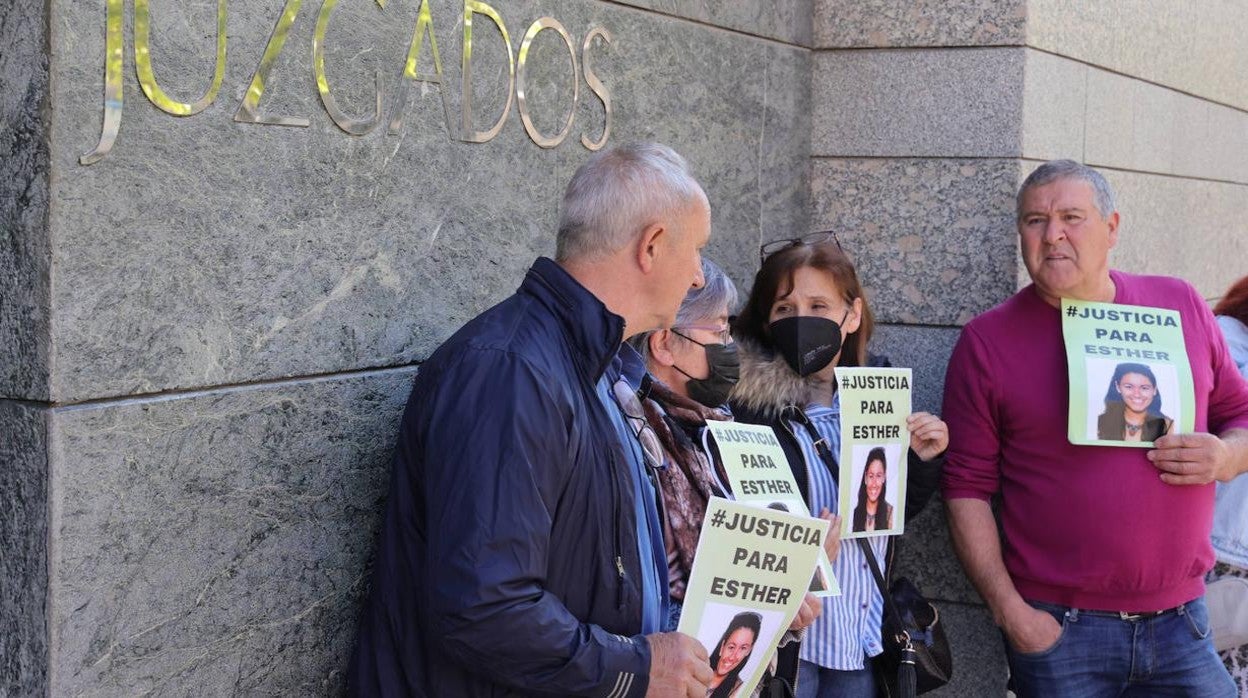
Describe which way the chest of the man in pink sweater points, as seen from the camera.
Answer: toward the camera

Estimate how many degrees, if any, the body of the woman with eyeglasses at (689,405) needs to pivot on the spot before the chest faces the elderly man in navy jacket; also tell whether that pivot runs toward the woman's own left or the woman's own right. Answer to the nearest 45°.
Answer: approximately 90° to the woman's own right

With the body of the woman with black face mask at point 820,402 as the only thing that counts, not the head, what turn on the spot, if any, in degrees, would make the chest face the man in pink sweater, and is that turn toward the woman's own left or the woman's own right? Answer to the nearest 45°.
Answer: approximately 90° to the woman's own left

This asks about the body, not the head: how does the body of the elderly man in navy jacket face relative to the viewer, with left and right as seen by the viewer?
facing to the right of the viewer

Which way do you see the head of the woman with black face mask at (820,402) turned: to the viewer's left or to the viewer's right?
to the viewer's left

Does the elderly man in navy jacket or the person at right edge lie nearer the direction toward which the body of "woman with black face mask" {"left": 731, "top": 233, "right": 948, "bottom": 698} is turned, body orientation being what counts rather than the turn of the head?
the elderly man in navy jacket

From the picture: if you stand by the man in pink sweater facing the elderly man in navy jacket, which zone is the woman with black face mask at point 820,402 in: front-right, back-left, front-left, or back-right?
front-right

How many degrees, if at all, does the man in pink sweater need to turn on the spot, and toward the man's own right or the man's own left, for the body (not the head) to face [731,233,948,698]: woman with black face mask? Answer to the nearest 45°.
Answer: approximately 45° to the man's own right

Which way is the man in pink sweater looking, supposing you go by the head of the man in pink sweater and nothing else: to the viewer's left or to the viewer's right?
to the viewer's left

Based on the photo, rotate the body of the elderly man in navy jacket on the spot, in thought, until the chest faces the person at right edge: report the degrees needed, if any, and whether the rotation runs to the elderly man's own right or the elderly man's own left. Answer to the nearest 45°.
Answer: approximately 45° to the elderly man's own left

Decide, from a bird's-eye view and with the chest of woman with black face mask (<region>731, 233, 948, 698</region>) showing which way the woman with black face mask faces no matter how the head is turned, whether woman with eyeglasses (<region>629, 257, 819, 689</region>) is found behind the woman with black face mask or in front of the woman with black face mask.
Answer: in front

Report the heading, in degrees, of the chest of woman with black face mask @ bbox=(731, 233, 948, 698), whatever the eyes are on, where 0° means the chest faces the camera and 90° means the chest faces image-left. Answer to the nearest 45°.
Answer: approximately 0°

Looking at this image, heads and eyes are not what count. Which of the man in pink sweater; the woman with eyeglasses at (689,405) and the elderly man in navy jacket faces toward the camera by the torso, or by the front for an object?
the man in pink sweater

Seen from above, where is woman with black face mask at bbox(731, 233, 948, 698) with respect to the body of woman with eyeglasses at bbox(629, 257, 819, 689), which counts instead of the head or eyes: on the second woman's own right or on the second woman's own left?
on the second woman's own left
